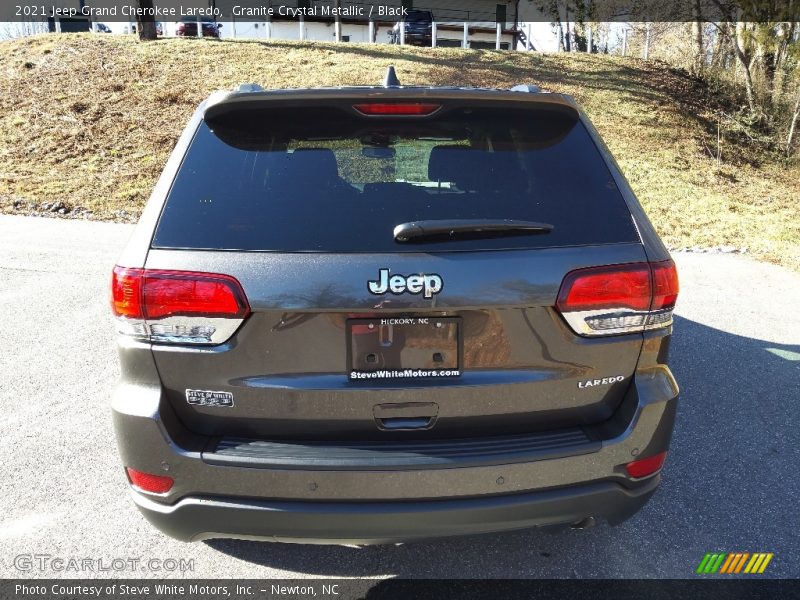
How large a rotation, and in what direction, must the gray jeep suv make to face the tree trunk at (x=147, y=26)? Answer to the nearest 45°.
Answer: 0° — it already faces it

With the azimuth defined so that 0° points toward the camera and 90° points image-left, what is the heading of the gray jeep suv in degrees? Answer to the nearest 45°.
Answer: approximately 180°
